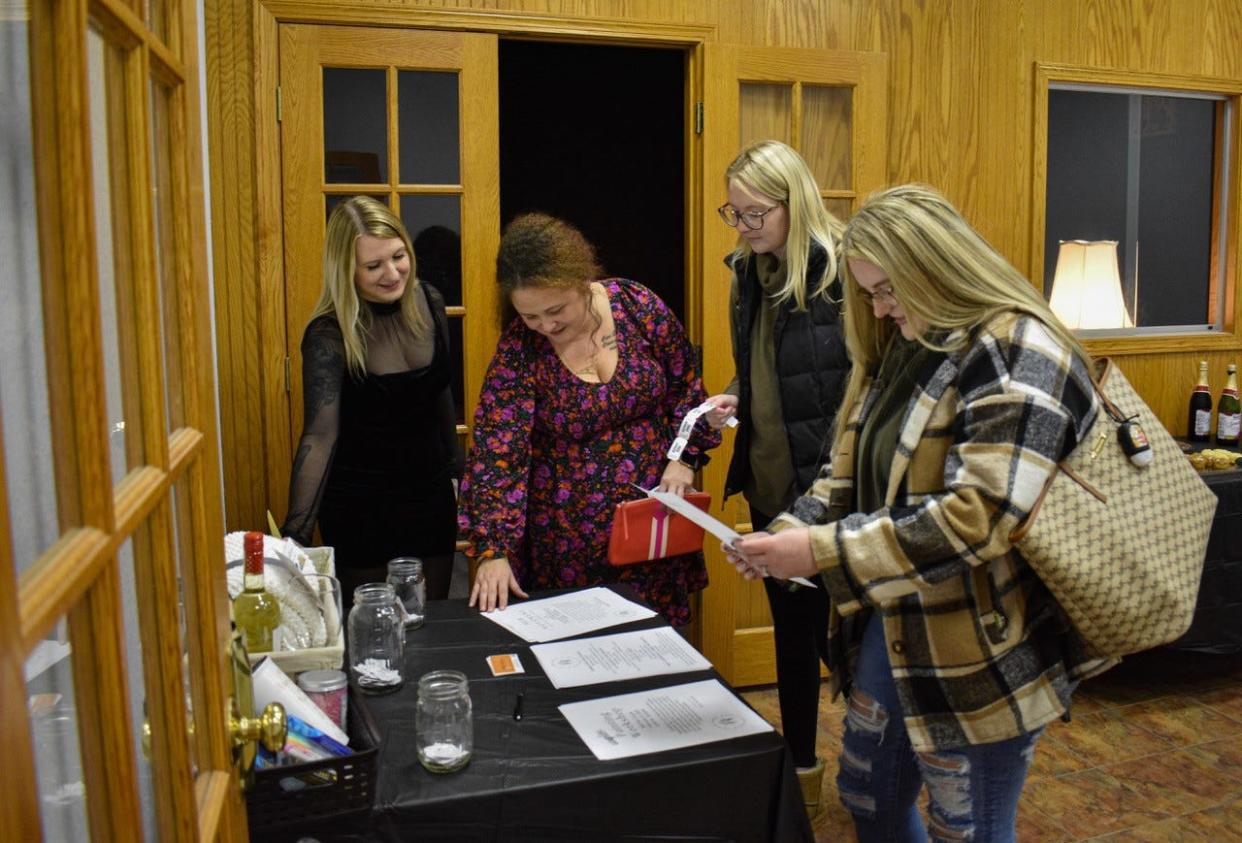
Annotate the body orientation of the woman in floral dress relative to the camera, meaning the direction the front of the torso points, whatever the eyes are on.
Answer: toward the camera

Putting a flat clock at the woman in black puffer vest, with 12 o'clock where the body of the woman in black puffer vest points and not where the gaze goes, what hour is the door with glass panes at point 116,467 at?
The door with glass panes is roughly at 11 o'clock from the woman in black puffer vest.

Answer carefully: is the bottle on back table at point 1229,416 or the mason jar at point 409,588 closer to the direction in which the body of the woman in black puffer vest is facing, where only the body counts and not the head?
the mason jar

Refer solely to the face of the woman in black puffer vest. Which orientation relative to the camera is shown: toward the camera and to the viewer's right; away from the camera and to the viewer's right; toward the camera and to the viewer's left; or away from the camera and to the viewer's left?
toward the camera and to the viewer's left

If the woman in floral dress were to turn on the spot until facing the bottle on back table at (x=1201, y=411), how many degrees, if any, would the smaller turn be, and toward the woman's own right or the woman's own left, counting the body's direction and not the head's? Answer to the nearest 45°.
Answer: approximately 135° to the woman's own left

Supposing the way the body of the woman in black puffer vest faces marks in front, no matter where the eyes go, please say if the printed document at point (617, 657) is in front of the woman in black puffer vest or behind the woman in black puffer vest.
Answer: in front

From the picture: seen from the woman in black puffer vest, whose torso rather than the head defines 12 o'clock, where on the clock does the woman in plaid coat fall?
The woman in plaid coat is roughly at 10 o'clock from the woman in black puffer vest.

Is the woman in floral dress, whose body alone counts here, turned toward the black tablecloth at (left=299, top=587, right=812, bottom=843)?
yes

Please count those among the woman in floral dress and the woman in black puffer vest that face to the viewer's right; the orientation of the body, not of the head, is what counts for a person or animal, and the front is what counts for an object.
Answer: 0

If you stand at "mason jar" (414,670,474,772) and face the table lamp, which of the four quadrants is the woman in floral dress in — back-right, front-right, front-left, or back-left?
front-left

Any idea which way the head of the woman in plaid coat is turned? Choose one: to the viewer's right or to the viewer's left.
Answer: to the viewer's left

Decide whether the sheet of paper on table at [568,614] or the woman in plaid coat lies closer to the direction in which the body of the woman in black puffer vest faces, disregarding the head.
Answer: the sheet of paper on table

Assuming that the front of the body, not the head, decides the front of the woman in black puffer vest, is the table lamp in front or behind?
behind

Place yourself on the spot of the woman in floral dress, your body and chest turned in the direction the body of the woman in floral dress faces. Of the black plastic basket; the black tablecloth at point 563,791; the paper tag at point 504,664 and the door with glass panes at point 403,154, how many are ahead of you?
3

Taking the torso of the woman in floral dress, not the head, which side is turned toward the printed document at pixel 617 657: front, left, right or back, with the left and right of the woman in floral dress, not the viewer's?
front

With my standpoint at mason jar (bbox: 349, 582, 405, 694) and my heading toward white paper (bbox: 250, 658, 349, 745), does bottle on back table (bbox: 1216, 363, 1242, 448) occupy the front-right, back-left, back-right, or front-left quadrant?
back-left

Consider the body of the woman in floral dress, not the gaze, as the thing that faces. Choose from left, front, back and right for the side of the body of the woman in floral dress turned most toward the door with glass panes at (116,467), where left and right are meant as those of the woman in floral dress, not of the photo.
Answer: front

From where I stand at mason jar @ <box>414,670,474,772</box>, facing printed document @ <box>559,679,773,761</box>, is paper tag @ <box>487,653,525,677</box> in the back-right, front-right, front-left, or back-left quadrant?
front-left
